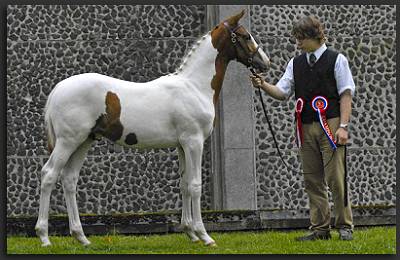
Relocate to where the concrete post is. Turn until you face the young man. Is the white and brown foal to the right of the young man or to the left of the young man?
right

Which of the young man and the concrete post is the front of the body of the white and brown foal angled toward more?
the young man

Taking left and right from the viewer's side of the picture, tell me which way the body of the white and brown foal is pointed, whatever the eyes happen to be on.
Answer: facing to the right of the viewer

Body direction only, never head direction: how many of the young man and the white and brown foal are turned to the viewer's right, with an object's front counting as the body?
1

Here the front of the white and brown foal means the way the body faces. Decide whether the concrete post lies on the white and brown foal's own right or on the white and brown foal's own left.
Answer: on the white and brown foal's own left

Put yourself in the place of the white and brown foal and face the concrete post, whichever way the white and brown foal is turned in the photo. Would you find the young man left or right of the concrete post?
right

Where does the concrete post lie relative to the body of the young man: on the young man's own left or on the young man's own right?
on the young man's own right

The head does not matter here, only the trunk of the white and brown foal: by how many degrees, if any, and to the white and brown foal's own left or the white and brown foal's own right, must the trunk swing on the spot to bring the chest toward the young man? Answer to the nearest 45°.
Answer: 0° — it already faces them

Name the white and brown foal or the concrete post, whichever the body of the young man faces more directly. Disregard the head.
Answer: the white and brown foal
